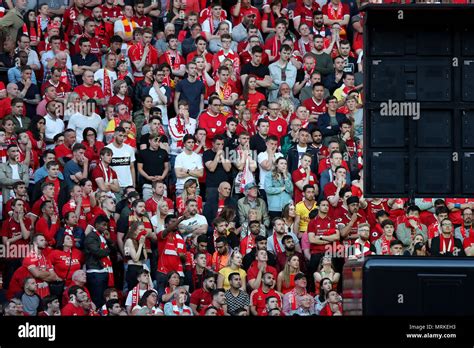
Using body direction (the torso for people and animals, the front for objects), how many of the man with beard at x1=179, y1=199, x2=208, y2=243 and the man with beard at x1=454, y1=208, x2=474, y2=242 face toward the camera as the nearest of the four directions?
2

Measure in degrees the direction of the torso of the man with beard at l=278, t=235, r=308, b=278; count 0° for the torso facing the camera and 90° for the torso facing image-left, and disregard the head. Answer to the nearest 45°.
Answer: approximately 0°

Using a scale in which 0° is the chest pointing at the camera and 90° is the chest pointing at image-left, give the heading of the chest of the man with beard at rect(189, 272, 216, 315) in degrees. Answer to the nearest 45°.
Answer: approximately 315°

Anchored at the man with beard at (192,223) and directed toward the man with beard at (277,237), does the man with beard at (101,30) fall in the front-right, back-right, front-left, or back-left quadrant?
back-left

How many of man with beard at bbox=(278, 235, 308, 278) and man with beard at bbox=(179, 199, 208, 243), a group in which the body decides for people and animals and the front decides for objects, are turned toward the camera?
2

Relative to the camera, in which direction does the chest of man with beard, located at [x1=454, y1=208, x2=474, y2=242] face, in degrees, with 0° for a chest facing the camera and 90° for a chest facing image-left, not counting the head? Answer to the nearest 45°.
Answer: approximately 0°
